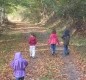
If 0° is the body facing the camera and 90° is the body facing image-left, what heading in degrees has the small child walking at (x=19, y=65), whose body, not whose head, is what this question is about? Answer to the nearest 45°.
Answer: approximately 180°
